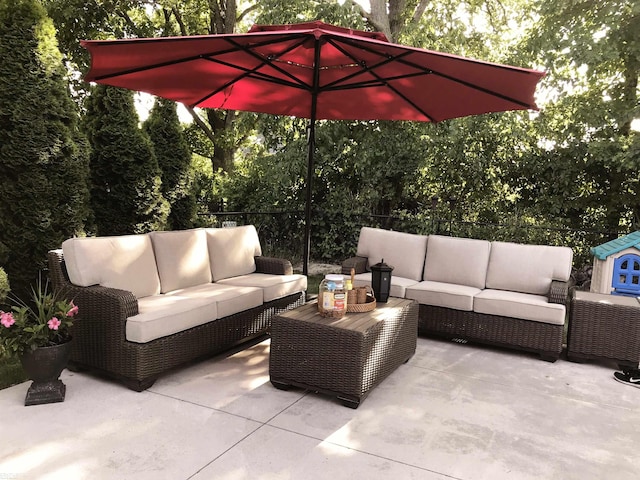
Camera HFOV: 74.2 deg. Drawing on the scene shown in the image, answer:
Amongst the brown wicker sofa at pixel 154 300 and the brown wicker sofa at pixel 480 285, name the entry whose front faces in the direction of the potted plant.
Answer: the brown wicker sofa at pixel 480 285

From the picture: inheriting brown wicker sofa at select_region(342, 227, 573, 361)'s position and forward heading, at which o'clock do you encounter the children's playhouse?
The children's playhouse is roughly at 7 o'clock from the brown wicker sofa.

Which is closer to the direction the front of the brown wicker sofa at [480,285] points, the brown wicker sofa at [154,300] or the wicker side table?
the brown wicker sofa

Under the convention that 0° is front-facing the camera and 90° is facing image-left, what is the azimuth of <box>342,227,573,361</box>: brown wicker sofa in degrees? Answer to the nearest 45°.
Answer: approximately 45°

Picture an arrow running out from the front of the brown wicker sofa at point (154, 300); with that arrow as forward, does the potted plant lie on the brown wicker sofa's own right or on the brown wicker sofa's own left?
on the brown wicker sofa's own right

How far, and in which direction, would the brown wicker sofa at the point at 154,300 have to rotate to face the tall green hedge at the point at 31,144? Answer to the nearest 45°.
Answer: approximately 180°

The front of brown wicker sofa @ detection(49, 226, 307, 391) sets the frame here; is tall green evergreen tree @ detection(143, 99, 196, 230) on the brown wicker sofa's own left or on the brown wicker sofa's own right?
on the brown wicker sofa's own left

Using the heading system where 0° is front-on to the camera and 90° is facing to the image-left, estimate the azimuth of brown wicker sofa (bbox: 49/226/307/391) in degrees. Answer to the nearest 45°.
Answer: approximately 315°
